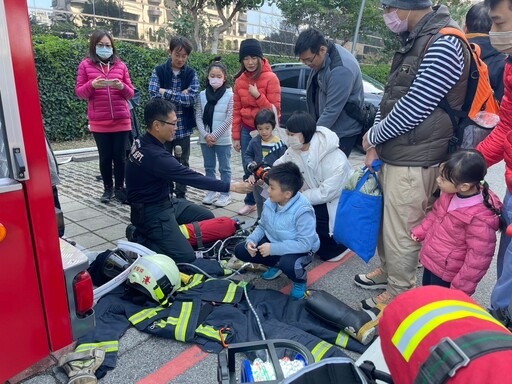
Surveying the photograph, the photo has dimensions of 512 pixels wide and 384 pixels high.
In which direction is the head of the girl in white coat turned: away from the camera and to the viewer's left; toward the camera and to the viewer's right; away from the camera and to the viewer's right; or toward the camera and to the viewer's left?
toward the camera and to the viewer's left

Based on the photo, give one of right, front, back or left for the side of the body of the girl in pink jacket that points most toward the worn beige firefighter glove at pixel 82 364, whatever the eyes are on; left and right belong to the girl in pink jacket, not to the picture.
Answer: front

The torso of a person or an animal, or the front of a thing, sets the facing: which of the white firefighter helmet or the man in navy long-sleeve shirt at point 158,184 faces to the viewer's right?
the man in navy long-sleeve shirt

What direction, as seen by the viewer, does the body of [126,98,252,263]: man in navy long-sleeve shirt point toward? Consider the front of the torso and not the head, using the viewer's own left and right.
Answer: facing to the right of the viewer

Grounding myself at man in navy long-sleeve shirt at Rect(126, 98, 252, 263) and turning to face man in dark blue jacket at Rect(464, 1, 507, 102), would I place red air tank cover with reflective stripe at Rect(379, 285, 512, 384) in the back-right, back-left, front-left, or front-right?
front-right

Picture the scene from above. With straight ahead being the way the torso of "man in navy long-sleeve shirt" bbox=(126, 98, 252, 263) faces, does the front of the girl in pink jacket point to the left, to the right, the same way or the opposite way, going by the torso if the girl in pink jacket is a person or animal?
the opposite way

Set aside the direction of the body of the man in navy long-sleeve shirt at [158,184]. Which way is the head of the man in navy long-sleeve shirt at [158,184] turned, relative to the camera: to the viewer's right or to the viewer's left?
to the viewer's right

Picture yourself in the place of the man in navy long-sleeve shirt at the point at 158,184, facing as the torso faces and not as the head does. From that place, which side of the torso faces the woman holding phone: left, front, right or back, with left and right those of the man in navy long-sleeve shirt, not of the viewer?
left

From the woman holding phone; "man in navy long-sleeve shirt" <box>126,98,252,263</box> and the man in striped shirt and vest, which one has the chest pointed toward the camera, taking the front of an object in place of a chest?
the woman holding phone

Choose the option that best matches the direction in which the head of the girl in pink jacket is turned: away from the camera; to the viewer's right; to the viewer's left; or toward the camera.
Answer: to the viewer's left

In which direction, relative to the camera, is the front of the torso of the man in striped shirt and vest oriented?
to the viewer's left

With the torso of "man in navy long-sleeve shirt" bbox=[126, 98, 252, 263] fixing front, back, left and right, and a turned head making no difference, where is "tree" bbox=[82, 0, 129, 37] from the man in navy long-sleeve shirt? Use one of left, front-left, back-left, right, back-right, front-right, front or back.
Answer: left
